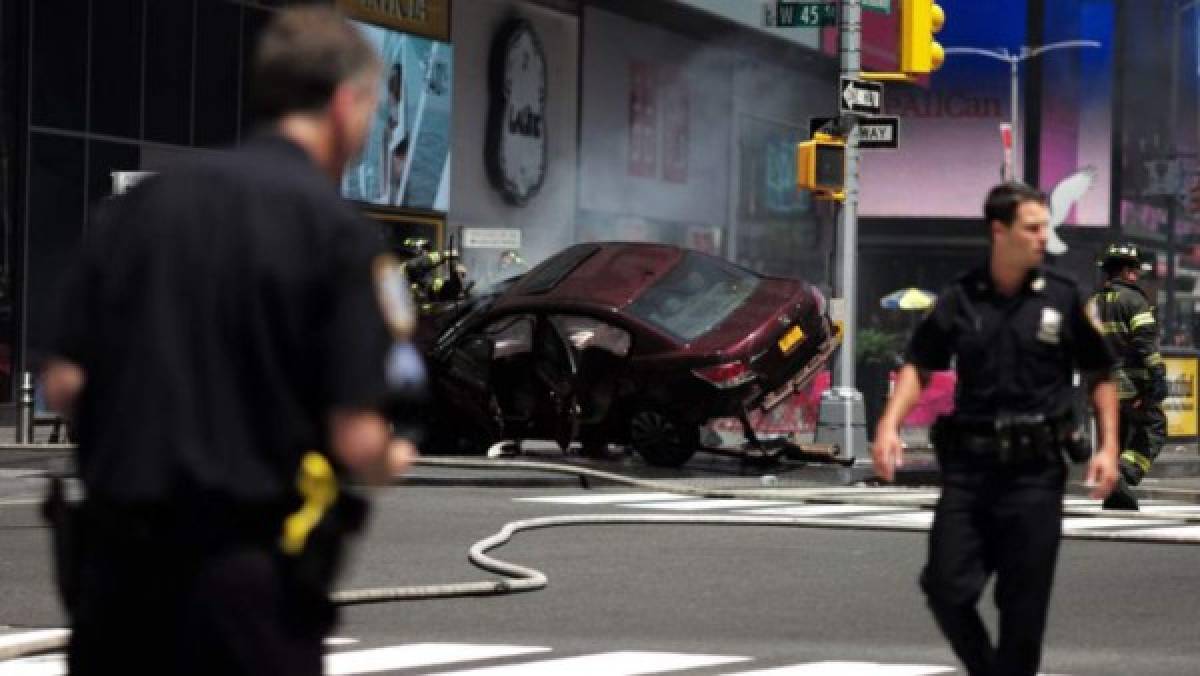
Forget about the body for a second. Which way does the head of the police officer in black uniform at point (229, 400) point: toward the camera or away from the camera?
away from the camera

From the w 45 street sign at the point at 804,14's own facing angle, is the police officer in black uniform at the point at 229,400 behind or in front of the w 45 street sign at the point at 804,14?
in front

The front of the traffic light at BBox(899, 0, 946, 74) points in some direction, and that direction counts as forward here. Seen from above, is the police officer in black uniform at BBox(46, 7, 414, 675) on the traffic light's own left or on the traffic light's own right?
on the traffic light's own right

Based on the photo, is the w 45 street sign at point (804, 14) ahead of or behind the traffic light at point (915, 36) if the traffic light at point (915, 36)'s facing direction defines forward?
behind

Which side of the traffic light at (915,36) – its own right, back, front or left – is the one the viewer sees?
right

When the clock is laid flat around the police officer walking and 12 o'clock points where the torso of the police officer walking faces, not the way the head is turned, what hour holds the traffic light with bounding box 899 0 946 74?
The traffic light is roughly at 6 o'clock from the police officer walking.
